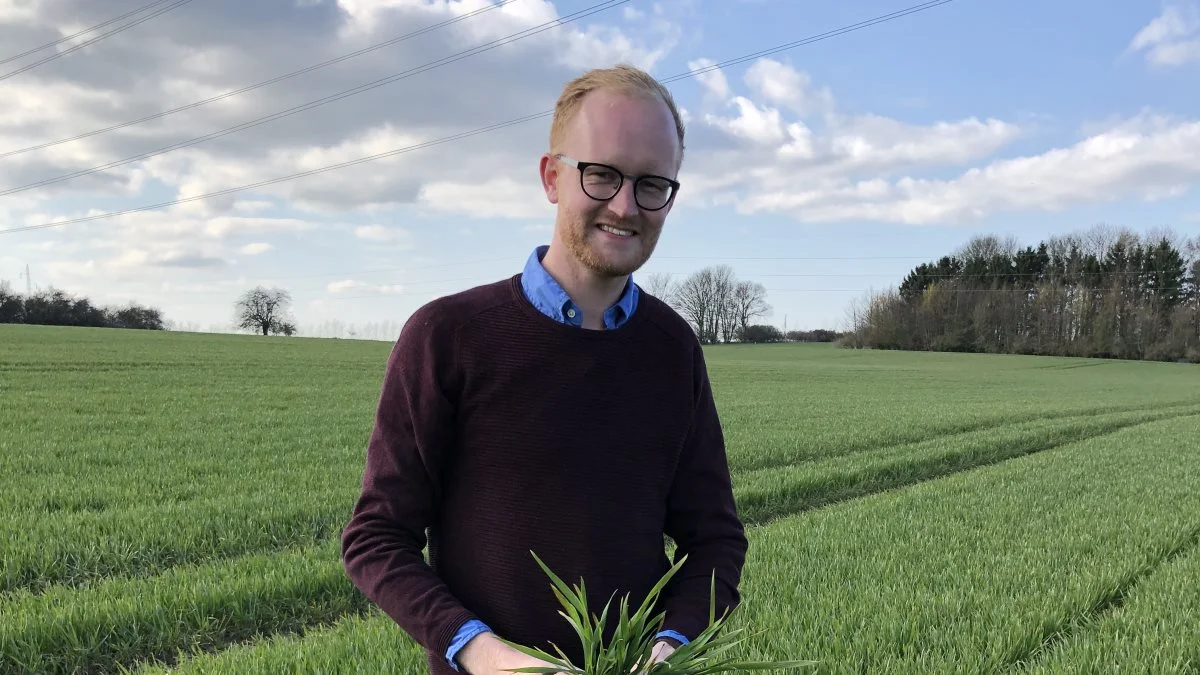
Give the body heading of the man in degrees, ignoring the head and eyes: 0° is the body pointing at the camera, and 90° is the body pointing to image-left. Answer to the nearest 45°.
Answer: approximately 315°
